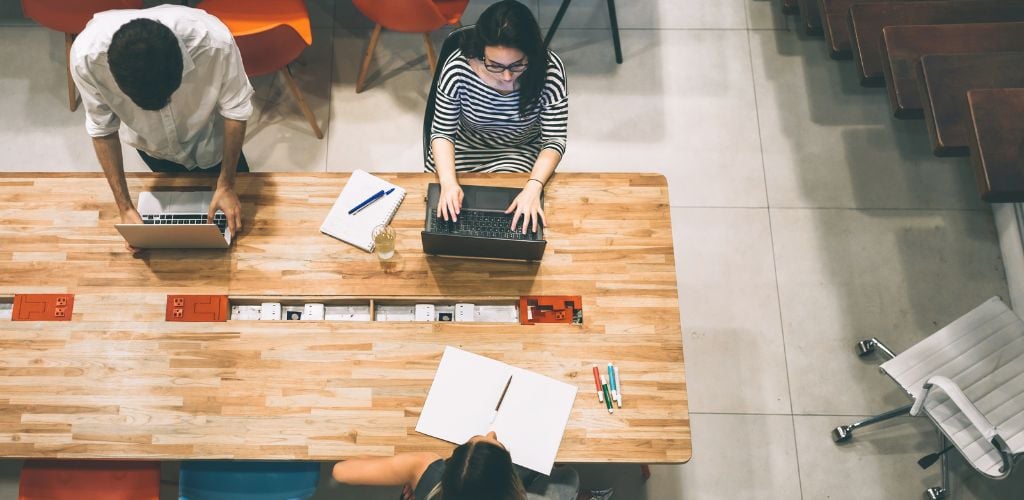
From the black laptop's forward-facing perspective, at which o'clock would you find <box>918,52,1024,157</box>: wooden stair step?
The wooden stair step is roughly at 2 o'clock from the black laptop.

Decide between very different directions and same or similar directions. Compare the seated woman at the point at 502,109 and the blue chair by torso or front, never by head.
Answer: very different directions

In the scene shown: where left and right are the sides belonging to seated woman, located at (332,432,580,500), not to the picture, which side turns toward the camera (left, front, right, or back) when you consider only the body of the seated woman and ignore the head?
back

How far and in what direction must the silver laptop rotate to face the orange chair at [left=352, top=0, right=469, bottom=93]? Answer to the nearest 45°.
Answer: approximately 45° to its right

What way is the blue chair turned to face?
away from the camera

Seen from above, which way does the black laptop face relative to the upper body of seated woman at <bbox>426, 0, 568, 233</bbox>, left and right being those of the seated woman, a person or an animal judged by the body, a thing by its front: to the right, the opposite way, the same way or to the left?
the opposite way

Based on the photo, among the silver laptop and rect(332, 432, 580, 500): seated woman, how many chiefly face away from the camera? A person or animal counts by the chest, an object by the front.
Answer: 2

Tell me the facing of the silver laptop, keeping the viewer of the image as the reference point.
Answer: facing away from the viewer

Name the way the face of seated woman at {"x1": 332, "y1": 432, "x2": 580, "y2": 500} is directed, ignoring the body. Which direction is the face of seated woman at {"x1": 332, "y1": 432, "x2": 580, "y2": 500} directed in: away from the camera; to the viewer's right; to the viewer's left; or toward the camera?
away from the camera
